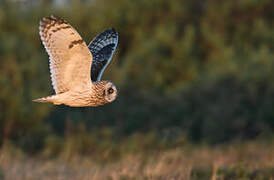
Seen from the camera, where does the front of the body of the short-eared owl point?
to the viewer's right
